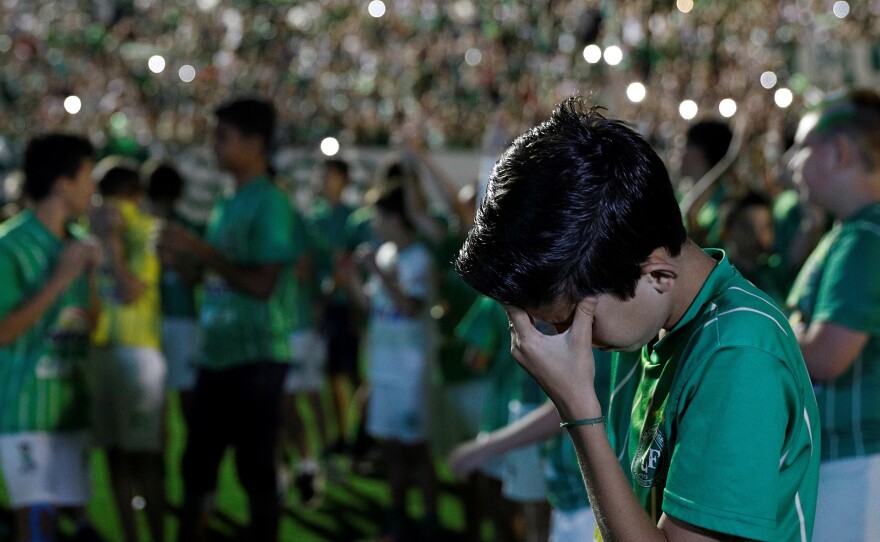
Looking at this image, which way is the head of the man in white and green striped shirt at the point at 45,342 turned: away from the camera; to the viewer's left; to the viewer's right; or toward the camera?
to the viewer's right

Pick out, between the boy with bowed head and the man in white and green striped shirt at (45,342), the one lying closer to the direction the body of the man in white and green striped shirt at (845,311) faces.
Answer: the man in white and green striped shirt

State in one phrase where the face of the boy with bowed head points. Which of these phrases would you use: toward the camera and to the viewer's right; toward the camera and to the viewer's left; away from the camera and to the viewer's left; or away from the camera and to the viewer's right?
toward the camera and to the viewer's left

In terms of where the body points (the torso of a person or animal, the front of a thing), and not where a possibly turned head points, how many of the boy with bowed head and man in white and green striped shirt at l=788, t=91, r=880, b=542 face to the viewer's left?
2

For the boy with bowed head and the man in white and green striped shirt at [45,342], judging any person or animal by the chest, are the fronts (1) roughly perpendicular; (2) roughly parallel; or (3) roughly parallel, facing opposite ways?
roughly parallel, facing opposite ways

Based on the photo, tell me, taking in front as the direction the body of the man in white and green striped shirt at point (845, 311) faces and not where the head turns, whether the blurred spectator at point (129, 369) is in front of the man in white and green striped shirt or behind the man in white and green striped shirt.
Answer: in front

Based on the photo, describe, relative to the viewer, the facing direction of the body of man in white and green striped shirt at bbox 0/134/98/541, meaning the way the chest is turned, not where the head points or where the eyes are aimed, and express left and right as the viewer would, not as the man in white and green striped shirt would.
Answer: facing the viewer and to the right of the viewer

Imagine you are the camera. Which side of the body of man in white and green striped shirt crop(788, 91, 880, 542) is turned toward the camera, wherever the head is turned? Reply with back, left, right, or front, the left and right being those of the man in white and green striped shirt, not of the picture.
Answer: left

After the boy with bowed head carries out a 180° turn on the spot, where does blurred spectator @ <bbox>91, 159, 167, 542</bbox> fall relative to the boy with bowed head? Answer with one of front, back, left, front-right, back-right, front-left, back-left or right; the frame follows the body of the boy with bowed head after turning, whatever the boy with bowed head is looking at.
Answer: back-left

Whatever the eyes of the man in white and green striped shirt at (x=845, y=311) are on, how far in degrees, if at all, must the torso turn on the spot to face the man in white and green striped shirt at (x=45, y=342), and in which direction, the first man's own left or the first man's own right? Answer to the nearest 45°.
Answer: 0° — they already face them

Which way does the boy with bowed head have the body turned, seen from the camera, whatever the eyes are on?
to the viewer's left

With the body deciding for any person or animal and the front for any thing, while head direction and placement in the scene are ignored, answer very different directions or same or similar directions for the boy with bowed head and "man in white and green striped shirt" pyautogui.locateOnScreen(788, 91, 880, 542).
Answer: same or similar directions

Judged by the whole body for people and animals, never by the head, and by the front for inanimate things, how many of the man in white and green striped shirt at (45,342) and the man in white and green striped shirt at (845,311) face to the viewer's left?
1

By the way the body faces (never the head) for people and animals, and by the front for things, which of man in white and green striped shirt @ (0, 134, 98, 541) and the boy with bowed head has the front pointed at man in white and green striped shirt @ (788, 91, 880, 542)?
man in white and green striped shirt @ (0, 134, 98, 541)
